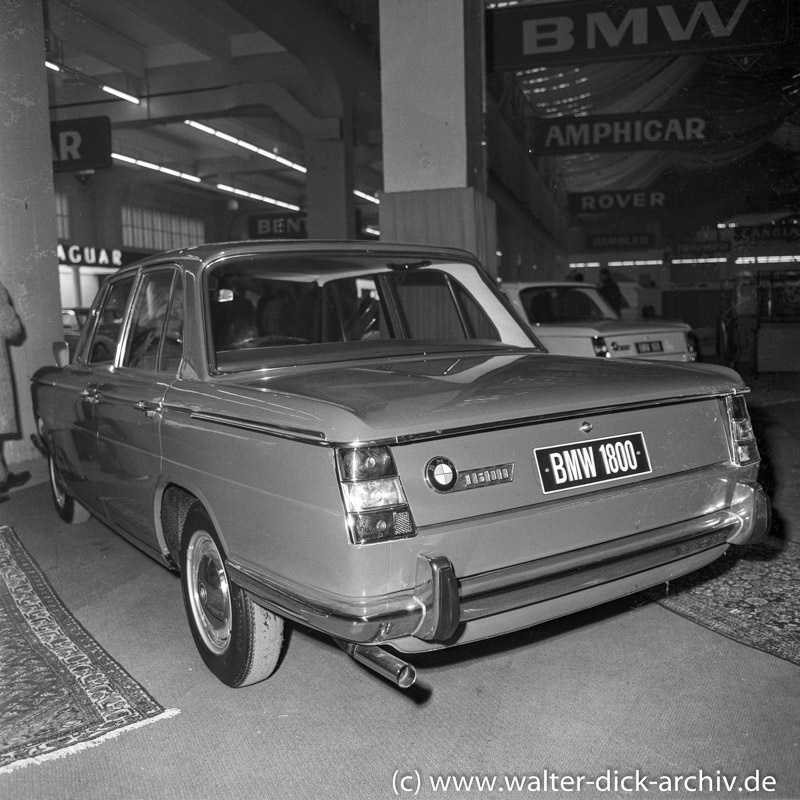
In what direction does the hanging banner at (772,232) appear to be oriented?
toward the camera

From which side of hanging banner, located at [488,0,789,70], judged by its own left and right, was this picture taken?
front

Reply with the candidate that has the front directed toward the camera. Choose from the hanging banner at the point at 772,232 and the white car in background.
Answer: the hanging banner

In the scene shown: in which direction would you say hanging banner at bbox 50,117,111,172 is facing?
toward the camera

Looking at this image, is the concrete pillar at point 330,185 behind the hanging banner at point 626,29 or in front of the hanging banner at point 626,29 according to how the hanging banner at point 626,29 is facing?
behind

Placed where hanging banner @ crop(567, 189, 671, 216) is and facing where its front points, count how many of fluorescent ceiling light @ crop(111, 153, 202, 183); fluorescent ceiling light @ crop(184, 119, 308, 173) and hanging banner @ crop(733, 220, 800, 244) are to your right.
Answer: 2

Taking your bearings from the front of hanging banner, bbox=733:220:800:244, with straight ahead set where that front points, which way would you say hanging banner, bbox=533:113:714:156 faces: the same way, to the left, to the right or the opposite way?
the same way

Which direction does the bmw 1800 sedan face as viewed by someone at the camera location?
facing away from the viewer and to the left of the viewer

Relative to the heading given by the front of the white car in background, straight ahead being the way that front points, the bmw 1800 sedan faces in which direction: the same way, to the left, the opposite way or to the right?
the same way
